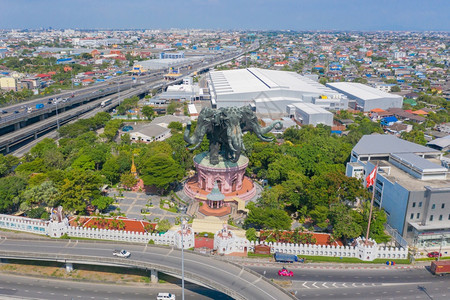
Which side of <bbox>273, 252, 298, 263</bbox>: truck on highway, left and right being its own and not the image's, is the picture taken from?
right

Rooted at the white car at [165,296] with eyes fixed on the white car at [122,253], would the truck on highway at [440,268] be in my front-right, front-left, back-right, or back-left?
back-right

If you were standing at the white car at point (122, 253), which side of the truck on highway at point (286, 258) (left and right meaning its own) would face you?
back

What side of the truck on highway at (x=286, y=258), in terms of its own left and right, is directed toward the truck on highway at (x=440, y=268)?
front

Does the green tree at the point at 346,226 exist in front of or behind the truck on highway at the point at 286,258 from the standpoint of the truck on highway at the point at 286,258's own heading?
in front

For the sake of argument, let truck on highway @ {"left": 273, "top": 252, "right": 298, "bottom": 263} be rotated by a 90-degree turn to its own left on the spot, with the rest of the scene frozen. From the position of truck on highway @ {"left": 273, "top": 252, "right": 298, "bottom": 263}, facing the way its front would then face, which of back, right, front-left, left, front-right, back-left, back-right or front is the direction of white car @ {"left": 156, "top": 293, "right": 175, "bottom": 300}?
back-left

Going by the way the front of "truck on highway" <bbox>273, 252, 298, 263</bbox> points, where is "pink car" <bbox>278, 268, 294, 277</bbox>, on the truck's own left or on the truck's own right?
on the truck's own right
